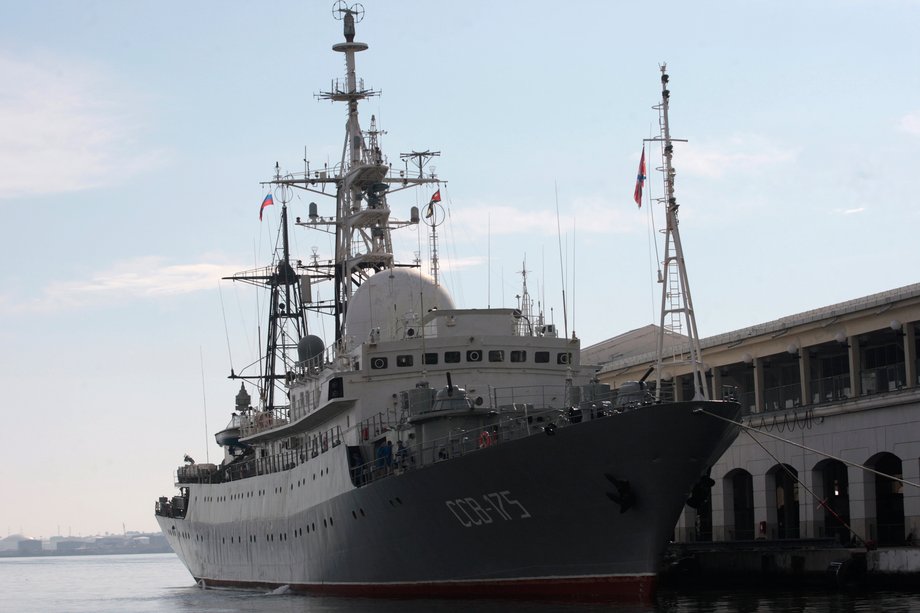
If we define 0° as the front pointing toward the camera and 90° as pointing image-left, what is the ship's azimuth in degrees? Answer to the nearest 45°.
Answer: approximately 315°
